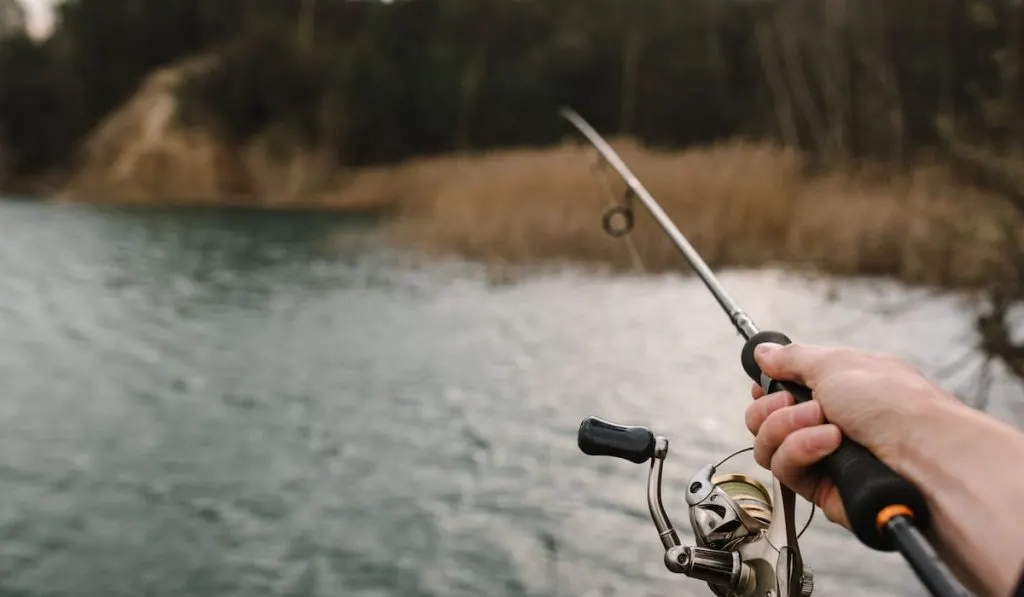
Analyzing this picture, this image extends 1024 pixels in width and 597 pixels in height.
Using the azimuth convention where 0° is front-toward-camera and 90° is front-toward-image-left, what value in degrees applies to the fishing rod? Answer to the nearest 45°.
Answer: approximately 135°
